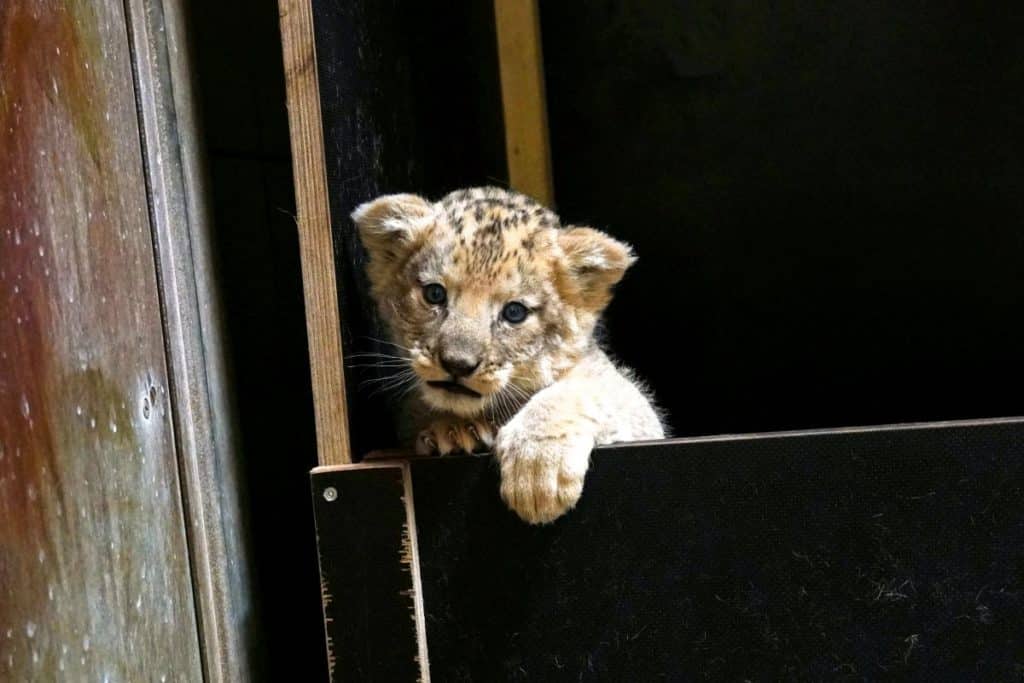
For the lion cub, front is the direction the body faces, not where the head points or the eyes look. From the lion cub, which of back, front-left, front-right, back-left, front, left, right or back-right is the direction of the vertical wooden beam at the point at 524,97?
back

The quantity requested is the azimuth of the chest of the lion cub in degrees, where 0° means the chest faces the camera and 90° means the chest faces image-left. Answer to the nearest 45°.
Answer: approximately 0°
